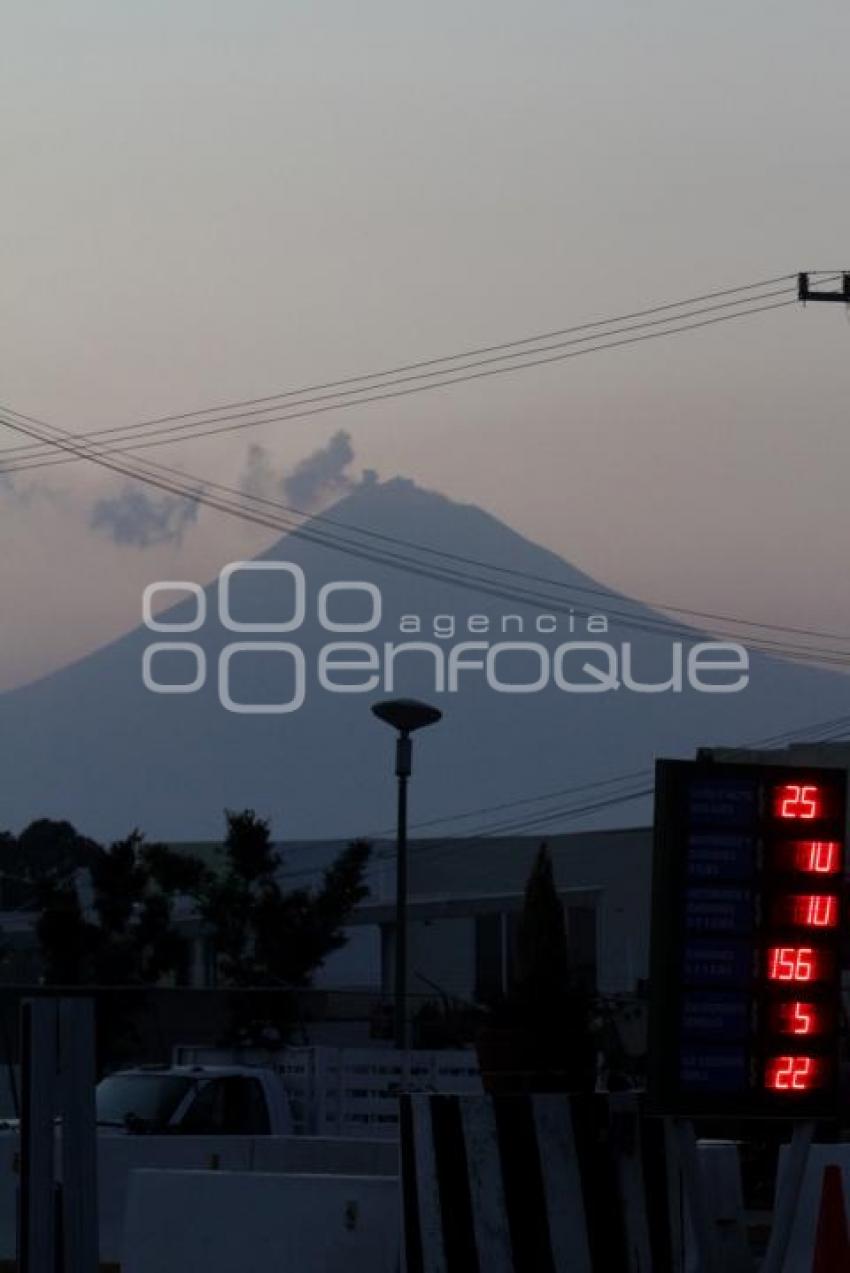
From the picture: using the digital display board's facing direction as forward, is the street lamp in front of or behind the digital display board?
behind

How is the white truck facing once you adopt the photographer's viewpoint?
facing the viewer and to the left of the viewer

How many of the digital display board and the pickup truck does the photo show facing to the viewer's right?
0

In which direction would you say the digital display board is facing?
toward the camera

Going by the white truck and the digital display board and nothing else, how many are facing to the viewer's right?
0

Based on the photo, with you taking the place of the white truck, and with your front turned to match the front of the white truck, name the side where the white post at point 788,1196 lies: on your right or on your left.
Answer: on your left
